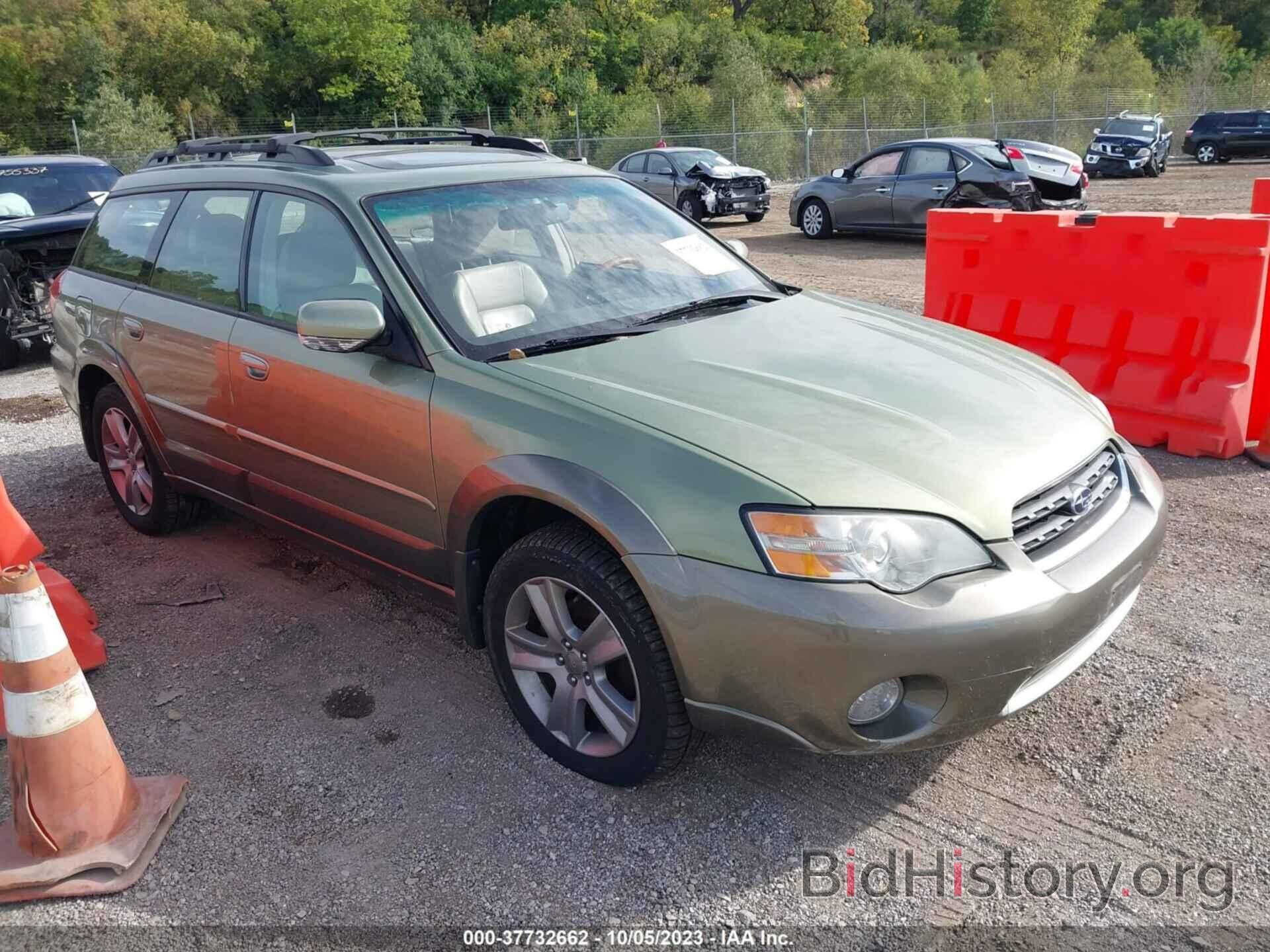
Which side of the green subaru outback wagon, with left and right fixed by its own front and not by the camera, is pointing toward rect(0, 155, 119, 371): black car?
back

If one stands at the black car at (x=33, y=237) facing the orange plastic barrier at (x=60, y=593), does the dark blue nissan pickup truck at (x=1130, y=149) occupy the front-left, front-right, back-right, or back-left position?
back-left

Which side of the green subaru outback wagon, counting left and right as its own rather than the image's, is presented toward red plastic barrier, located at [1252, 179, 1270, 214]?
left

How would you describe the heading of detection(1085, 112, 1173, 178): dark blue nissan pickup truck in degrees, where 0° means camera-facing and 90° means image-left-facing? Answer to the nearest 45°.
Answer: approximately 45°
